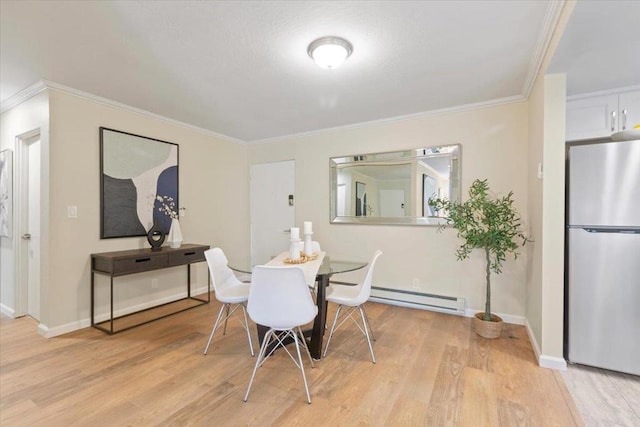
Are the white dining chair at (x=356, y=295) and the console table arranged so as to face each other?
yes

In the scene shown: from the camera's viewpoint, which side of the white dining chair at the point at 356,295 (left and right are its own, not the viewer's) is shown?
left

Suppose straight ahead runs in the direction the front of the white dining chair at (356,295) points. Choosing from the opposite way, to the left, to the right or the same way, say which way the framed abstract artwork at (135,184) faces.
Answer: the opposite way

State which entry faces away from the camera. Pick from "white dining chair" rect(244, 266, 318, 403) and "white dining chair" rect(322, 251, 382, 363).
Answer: "white dining chair" rect(244, 266, 318, 403)

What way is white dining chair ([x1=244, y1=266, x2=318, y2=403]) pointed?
away from the camera

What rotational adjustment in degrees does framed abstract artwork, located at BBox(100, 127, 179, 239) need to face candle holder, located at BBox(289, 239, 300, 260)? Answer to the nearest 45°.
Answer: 0° — it already faces it

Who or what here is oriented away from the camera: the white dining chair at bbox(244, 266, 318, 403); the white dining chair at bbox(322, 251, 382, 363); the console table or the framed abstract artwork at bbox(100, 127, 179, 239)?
the white dining chair at bbox(244, 266, 318, 403)

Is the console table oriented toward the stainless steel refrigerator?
yes
